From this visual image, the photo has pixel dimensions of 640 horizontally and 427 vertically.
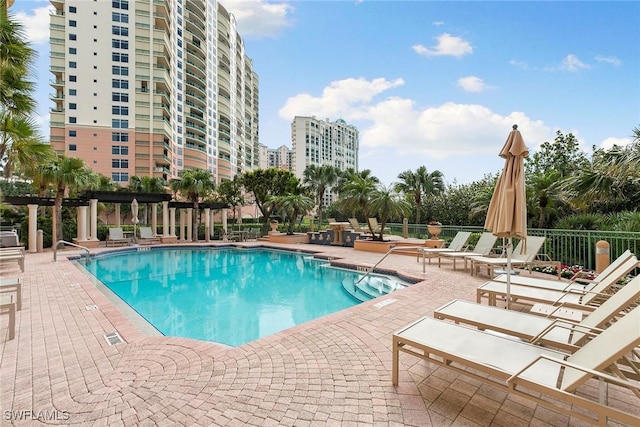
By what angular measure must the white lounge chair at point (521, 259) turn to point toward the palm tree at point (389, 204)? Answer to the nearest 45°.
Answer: approximately 90° to its right

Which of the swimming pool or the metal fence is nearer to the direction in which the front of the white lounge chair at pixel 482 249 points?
the swimming pool

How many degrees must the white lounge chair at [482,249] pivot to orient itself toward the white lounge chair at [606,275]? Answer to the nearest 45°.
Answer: approximately 45° to its left

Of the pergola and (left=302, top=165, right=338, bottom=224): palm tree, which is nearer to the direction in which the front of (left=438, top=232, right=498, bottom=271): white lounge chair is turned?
the pergola
